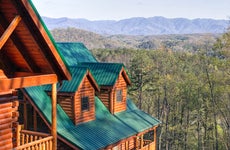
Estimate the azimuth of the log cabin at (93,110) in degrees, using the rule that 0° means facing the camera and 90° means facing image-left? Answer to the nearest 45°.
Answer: approximately 315°

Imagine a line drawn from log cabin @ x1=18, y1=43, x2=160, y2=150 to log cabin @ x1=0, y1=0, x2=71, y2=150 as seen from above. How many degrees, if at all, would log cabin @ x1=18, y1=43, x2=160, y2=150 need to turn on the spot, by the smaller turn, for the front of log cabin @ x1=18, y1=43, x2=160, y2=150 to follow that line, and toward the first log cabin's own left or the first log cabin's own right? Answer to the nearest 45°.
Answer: approximately 45° to the first log cabin's own right
